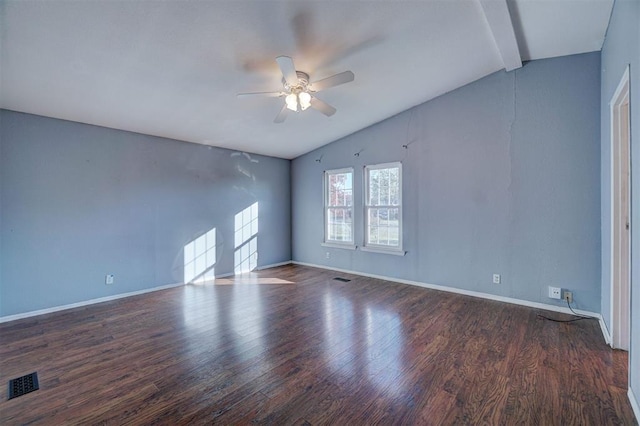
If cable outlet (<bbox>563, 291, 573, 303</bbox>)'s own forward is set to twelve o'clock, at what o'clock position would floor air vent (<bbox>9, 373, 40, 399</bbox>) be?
The floor air vent is roughly at 1 o'clock from the cable outlet.

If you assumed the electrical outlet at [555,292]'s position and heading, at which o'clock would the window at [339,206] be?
The window is roughly at 3 o'clock from the electrical outlet.

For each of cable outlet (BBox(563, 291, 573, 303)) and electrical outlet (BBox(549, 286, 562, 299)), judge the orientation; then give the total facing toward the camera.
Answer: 2

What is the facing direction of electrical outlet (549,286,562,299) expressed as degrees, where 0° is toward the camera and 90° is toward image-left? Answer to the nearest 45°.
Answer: approximately 0°

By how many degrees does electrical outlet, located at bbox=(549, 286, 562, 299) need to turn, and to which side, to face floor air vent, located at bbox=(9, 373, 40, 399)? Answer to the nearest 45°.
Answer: approximately 45° to its right

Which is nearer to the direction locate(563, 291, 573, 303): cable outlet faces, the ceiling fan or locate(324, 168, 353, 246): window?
the ceiling fan

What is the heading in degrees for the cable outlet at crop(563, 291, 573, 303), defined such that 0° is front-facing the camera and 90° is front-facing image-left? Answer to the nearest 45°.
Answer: approximately 0°

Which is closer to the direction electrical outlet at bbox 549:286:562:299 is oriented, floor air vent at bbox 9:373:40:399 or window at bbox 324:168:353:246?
the floor air vent

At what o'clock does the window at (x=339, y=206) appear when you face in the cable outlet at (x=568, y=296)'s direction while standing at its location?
The window is roughly at 3 o'clock from the cable outlet.
